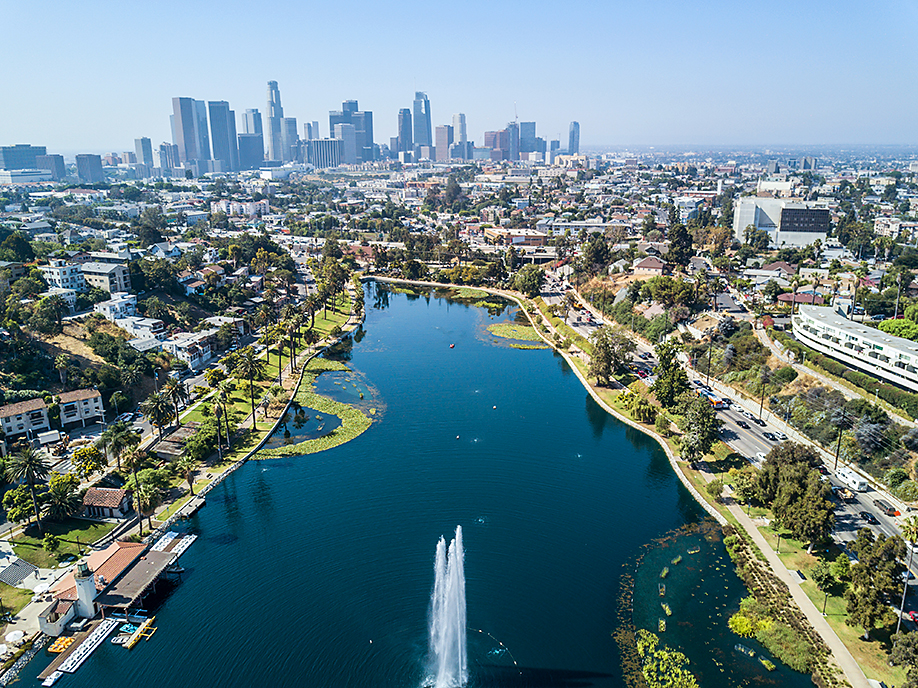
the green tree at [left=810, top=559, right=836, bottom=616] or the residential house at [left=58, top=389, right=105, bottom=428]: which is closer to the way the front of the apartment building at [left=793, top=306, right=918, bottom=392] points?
the residential house

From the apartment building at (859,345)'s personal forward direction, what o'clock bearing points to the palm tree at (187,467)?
The palm tree is roughly at 12 o'clock from the apartment building.

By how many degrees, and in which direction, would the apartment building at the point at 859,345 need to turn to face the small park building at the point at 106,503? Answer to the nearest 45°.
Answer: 0° — it already faces it

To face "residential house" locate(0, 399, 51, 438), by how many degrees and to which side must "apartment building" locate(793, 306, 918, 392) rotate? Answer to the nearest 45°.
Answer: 0° — it already faces it

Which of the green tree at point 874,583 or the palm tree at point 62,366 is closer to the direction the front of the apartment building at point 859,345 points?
the palm tree

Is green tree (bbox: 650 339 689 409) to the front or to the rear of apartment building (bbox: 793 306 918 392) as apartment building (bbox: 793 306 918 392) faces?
to the front

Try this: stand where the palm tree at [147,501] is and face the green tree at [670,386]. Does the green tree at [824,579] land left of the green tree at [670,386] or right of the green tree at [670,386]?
right

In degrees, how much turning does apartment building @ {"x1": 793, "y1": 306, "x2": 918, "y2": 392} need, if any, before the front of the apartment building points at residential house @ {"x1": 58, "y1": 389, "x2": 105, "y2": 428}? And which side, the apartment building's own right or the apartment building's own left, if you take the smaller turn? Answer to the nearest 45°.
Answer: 0° — it already faces it

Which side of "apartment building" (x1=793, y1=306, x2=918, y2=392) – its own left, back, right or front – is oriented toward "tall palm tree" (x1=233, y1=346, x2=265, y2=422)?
front

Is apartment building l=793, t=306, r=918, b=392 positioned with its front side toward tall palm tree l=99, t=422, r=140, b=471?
yes

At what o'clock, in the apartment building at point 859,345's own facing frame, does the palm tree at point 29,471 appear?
The palm tree is roughly at 12 o'clock from the apartment building.

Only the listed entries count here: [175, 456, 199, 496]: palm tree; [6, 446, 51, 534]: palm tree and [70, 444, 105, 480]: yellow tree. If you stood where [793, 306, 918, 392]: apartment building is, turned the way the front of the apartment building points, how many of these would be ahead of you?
3

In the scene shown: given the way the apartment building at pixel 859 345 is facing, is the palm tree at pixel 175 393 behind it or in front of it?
in front

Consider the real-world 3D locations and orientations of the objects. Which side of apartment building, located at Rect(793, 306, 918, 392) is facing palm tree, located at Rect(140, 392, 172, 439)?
front

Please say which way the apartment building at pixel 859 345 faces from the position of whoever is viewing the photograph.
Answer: facing the viewer and to the left of the viewer
